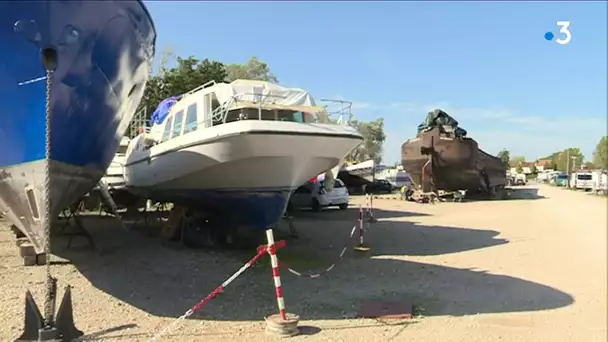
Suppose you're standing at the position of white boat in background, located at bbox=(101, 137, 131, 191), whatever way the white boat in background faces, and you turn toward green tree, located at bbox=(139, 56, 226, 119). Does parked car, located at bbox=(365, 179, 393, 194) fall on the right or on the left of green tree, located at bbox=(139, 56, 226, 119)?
right
